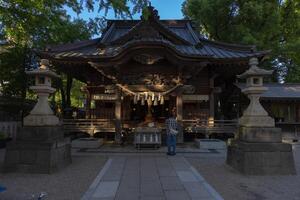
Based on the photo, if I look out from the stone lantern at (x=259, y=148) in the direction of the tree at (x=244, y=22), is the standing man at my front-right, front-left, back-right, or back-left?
front-left

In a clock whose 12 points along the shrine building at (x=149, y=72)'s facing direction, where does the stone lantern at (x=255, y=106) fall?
The stone lantern is roughly at 11 o'clock from the shrine building.

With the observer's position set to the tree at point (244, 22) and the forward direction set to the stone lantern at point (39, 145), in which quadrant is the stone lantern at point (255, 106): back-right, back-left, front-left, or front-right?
front-left

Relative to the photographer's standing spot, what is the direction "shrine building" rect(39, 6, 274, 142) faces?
facing the viewer

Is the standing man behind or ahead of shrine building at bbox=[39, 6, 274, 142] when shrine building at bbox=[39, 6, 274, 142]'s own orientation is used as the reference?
ahead

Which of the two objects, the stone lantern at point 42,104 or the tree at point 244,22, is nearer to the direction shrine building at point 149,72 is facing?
the stone lantern

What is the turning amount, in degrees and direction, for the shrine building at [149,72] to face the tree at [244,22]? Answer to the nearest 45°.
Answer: approximately 135° to its left

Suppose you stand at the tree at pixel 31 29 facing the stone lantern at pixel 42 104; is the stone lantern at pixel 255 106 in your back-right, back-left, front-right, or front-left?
front-left

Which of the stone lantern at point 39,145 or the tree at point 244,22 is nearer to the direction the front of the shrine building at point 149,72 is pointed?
the stone lantern

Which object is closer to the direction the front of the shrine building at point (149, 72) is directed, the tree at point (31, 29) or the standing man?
the standing man

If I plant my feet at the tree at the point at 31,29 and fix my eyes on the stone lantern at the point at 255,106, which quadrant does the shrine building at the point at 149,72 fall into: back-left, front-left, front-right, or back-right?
front-left

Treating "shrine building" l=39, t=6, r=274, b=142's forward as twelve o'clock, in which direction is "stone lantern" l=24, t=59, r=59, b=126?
The stone lantern is roughly at 1 o'clock from the shrine building.
